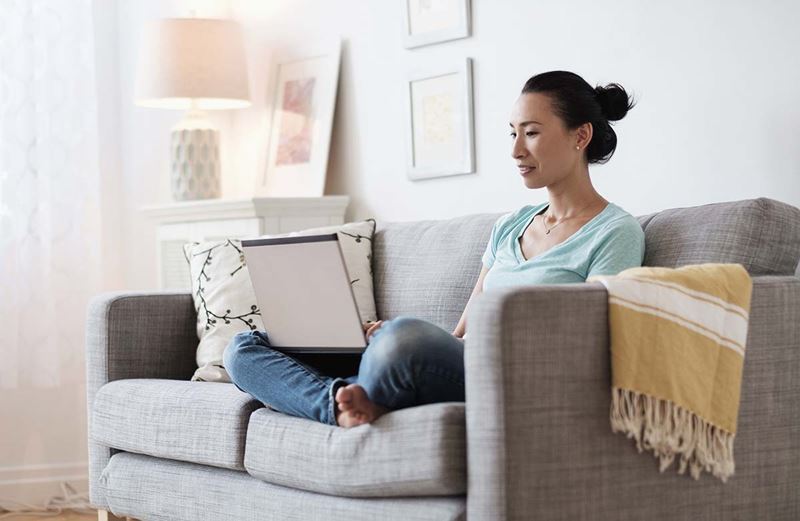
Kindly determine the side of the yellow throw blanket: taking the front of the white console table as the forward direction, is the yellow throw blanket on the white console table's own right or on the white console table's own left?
on the white console table's own left

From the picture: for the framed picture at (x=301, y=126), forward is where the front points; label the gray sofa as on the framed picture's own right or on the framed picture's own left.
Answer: on the framed picture's own left

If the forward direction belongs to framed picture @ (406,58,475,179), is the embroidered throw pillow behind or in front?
in front

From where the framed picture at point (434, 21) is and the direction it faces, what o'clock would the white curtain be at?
The white curtain is roughly at 2 o'clock from the framed picture.

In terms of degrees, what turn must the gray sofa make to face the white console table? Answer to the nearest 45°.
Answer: approximately 90° to its right

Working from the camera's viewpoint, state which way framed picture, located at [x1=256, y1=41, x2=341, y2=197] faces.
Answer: facing the viewer and to the left of the viewer

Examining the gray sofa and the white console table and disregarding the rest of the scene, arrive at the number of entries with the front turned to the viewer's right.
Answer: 0

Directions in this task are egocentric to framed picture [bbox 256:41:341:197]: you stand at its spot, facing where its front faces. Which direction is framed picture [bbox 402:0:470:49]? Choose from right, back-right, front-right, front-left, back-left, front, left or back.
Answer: left

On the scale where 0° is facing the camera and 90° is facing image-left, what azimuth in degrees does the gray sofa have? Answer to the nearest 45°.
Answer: approximately 45°
